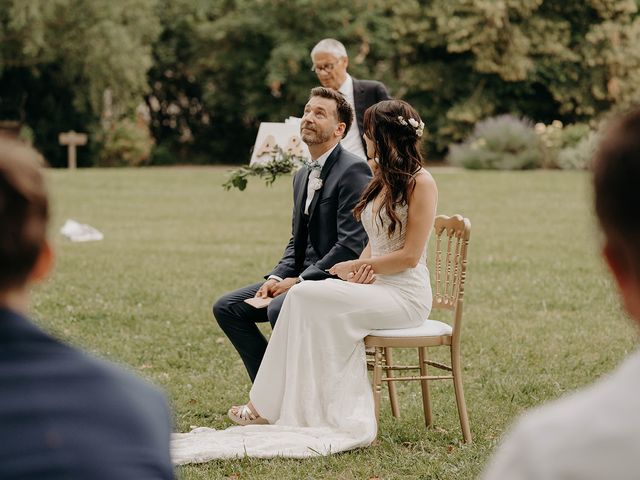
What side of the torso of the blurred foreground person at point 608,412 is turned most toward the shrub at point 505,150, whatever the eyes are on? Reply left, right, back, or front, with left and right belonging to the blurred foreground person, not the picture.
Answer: front

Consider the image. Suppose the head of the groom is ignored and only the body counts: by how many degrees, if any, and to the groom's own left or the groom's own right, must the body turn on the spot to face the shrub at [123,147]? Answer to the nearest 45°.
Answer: approximately 135° to the groom's own right

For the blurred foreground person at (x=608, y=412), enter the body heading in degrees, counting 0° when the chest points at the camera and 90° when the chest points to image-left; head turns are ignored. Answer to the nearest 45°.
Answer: approximately 180°

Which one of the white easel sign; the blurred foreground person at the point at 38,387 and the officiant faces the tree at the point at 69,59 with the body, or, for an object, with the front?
the blurred foreground person

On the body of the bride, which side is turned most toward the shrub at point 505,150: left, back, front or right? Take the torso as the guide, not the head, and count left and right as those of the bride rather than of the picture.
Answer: right

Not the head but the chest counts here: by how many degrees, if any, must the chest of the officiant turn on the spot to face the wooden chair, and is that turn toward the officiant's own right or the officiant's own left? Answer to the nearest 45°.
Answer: approximately 45° to the officiant's own left

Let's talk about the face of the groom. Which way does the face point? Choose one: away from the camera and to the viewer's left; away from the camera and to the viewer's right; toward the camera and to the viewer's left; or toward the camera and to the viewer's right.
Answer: toward the camera and to the viewer's left

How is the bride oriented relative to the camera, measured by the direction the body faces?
to the viewer's left

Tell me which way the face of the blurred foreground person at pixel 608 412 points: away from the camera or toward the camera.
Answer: away from the camera

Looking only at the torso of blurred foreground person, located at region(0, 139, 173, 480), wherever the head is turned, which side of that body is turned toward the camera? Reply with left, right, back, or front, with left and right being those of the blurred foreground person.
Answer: back

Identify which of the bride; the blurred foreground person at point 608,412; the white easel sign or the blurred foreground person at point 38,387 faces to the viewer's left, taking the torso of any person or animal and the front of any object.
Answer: the bride

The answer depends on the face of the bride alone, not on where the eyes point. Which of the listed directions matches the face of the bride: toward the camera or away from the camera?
away from the camera

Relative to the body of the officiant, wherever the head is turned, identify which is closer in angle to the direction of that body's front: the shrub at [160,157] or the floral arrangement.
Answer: the floral arrangement
